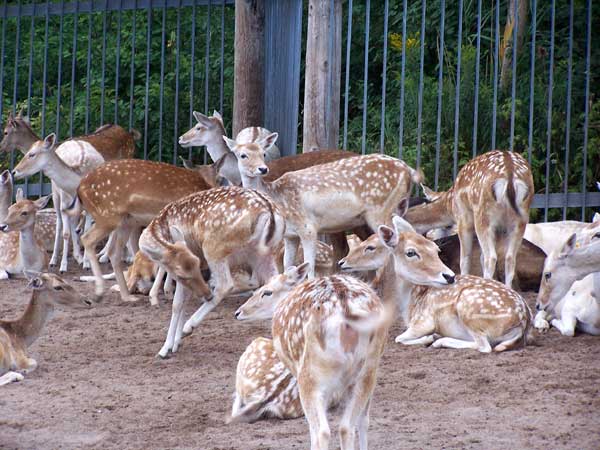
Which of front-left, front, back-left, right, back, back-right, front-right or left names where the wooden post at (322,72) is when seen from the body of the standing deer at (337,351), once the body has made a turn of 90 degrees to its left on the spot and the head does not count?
back-right

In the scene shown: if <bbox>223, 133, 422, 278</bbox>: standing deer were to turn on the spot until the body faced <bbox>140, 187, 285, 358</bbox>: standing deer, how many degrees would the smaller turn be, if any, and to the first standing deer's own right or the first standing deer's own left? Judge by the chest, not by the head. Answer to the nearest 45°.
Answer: approximately 45° to the first standing deer's own left

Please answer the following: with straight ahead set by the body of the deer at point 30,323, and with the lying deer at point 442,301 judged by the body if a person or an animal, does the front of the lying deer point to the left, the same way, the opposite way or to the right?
the opposite way

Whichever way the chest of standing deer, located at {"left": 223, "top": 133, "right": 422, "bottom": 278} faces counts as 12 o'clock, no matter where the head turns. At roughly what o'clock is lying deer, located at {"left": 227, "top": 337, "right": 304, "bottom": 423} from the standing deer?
The lying deer is roughly at 9 o'clock from the standing deer.

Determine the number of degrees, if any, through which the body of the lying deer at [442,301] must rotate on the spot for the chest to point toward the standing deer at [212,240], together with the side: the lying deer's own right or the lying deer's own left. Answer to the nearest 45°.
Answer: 0° — it already faces it

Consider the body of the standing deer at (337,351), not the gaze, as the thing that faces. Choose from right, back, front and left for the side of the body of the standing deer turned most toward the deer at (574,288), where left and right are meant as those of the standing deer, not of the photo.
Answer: right

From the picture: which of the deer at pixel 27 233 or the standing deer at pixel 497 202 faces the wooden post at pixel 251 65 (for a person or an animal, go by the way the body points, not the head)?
the standing deer

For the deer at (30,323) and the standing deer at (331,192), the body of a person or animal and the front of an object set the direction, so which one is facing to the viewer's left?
the standing deer

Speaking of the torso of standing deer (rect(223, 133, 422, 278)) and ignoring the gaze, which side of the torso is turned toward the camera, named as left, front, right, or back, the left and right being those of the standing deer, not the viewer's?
left

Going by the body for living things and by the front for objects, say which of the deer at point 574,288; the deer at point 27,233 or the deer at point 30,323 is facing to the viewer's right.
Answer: the deer at point 30,323

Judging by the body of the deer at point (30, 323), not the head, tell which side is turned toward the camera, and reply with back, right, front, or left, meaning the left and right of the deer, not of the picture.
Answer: right

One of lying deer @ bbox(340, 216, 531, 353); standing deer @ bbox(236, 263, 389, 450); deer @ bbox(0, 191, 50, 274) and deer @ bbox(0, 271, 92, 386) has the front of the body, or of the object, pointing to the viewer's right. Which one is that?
deer @ bbox(0, 271, 92, 386)

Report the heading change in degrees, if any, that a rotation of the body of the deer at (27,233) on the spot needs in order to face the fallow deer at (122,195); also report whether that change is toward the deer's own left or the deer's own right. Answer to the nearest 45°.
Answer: approximately 90° to the deer's own left
